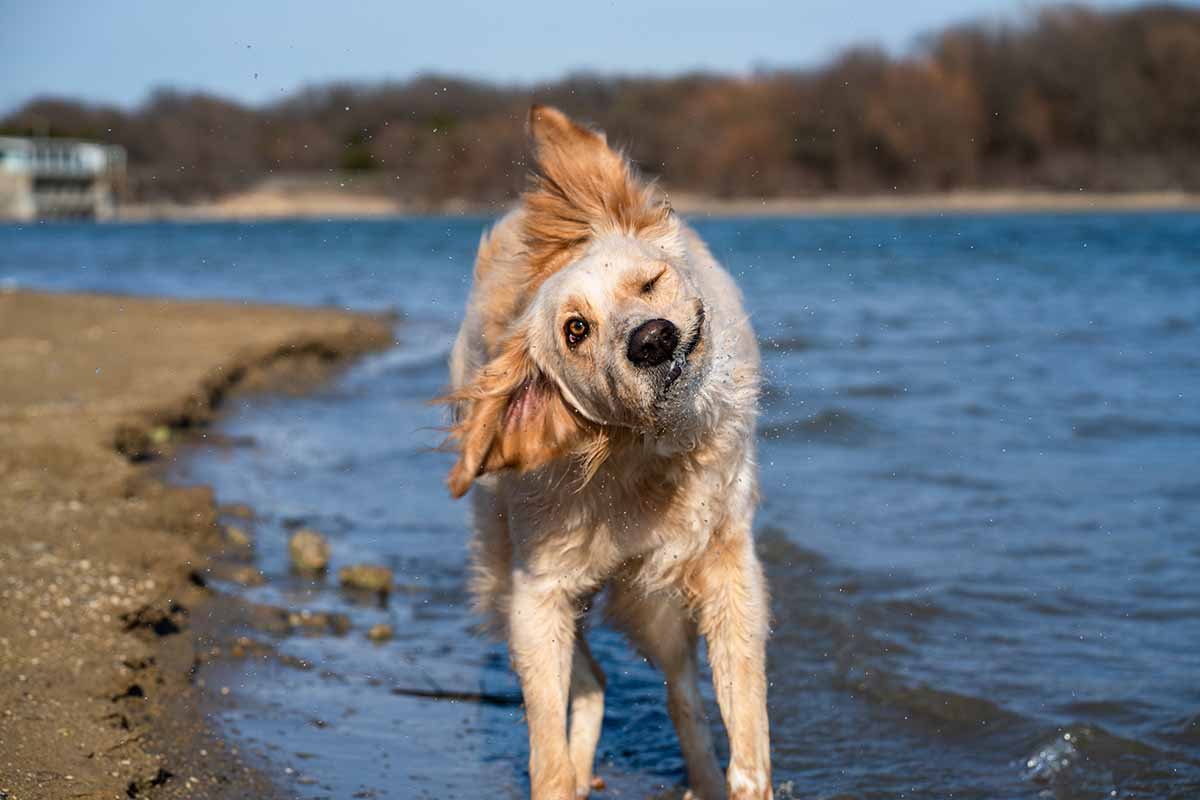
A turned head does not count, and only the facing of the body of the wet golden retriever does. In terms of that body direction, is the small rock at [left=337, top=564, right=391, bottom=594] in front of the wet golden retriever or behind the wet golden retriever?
behind

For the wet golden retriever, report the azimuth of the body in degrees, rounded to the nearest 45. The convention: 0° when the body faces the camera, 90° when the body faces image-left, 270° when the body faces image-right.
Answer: approximately 0°

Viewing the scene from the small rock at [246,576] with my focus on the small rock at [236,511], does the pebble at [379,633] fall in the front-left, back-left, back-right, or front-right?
back-right

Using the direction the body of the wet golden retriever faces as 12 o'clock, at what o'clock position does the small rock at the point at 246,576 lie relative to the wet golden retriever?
The small rock is roughly at 5 o'clock from the wet golden retriever.

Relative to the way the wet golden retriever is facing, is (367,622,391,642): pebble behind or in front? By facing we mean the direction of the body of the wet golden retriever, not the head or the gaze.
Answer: behind

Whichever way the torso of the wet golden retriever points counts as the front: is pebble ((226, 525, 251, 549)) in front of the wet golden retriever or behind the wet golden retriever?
behind

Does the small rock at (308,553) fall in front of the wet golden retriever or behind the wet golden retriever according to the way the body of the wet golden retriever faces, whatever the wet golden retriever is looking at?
behind
